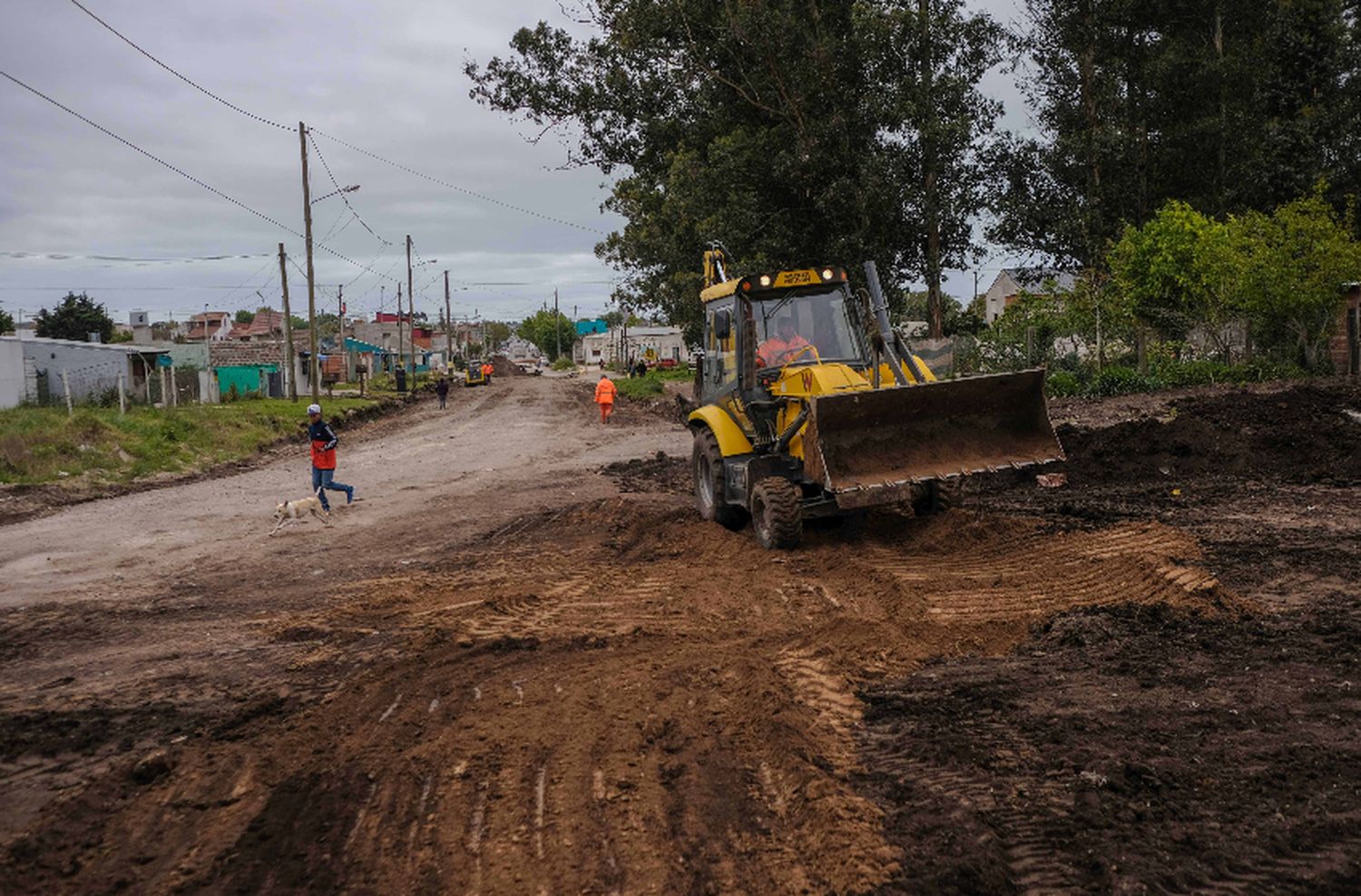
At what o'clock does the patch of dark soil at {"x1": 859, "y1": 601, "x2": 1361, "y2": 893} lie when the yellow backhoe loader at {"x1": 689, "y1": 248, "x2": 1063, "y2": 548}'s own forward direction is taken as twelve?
The patch of dark soil is roughly at 1 o'clock from the yellow backhoe loader.

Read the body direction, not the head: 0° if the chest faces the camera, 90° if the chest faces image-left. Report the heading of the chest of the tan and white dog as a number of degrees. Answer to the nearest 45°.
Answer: approximately 90°

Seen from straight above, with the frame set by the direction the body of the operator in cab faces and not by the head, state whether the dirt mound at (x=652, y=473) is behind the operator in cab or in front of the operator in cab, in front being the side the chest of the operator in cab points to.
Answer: behind

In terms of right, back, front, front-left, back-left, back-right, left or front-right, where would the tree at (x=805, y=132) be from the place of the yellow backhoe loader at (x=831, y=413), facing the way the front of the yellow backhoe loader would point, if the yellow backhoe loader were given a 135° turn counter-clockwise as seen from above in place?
front

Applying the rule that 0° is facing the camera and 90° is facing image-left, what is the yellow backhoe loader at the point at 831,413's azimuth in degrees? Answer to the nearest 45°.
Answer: approximately 315°

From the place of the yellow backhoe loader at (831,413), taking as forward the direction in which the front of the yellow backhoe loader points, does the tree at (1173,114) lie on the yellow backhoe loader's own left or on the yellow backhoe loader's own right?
on the yellow backhoe loader's own left

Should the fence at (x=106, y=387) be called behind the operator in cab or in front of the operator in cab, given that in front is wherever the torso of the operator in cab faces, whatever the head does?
behind

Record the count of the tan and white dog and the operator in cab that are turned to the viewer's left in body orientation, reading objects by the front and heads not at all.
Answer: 1

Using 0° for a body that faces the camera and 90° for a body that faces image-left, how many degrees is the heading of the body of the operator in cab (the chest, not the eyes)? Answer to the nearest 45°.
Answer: approximately 315°

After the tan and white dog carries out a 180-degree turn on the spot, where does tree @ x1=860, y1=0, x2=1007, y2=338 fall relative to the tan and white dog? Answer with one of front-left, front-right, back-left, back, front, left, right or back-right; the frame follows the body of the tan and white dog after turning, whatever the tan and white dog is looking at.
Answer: front-left
